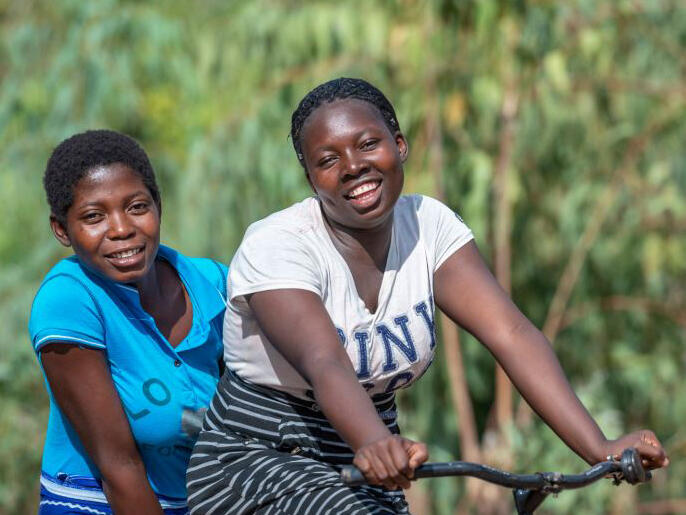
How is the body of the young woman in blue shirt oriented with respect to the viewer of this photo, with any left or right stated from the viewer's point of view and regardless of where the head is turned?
facing the viewer and to the right of the viewer
